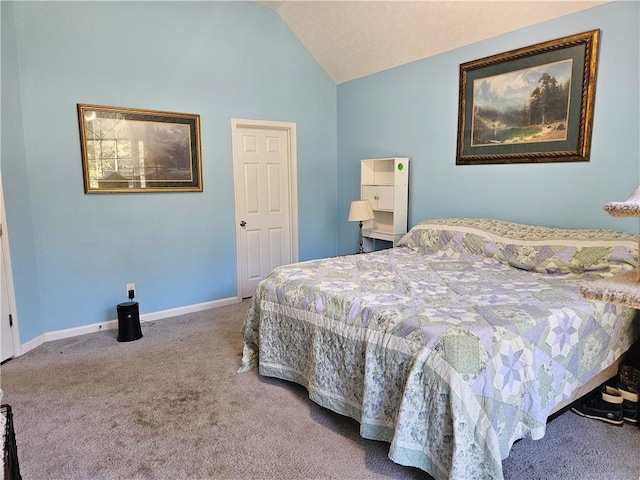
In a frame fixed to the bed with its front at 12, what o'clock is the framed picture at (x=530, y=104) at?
The framed picture is roughly at 5 o'clock from the bed.

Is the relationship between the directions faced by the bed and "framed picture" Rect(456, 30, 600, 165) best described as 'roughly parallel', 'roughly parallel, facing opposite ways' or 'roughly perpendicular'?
roughly parallel

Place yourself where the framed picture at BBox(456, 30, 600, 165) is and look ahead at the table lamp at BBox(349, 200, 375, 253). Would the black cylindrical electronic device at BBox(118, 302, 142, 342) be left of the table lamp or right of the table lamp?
left

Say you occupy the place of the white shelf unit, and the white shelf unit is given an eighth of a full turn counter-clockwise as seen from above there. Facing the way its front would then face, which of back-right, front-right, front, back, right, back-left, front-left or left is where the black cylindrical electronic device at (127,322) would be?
front-right

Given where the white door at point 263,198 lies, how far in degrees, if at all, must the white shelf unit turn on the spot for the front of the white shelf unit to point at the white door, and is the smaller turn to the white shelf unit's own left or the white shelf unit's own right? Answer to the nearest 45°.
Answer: approximately 45° to the white shelf unit's own right

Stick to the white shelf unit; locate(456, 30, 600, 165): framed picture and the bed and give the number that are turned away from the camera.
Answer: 0

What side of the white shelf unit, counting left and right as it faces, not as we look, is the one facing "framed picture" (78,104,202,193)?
front

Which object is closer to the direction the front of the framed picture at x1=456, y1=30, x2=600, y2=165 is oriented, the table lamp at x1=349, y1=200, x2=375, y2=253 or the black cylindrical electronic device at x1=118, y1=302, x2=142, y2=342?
the black cylindrical electronic device

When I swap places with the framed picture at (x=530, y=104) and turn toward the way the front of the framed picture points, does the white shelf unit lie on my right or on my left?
on my right

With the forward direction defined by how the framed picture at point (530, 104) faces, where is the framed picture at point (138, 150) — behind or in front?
in front

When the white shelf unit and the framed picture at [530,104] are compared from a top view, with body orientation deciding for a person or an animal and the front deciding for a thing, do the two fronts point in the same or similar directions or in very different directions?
same or similar directions

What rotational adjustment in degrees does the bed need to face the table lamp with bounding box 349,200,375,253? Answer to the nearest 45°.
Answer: approximately 90° to its right

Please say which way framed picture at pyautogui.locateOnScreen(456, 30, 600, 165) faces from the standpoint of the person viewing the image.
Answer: facing the viewer and to the left of the viewer
